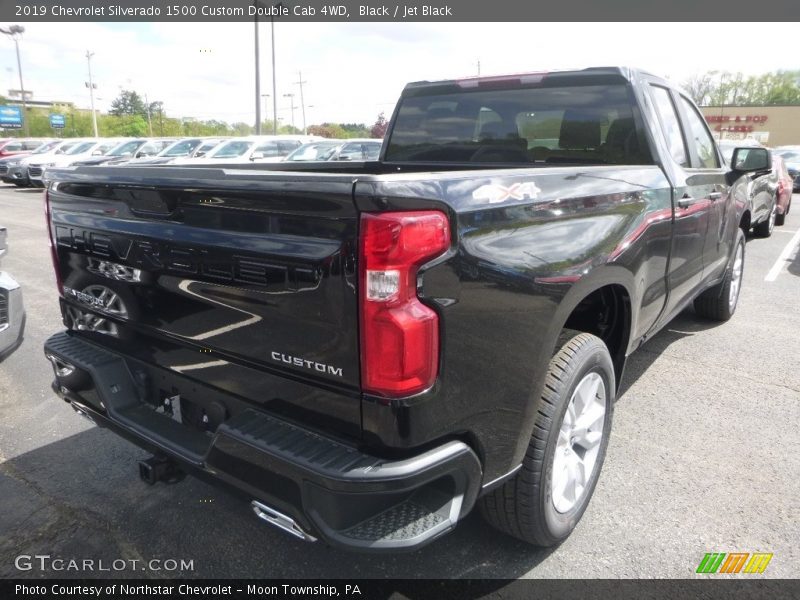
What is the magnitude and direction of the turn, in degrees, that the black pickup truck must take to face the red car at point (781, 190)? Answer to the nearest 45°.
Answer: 0° — it already faces it

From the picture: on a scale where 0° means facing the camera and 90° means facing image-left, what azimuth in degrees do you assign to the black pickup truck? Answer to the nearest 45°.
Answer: approximately 225°

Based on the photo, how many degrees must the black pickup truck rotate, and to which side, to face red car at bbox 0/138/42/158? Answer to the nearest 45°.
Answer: approximately 90° to its left
